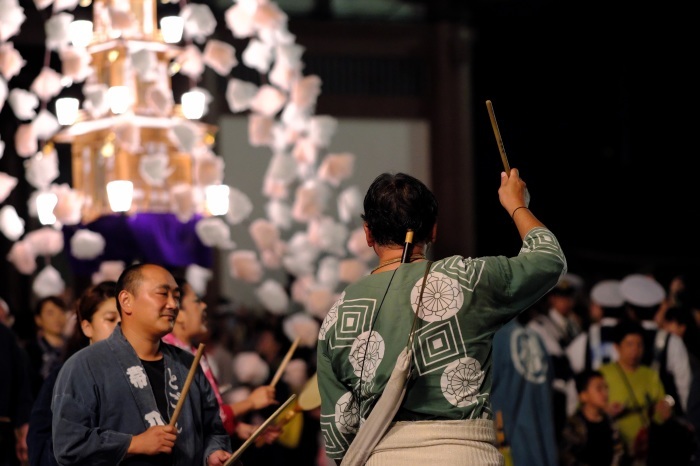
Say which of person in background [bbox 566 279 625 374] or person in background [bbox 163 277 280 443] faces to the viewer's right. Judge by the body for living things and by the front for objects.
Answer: person in background [bbox 163 277 280 443]

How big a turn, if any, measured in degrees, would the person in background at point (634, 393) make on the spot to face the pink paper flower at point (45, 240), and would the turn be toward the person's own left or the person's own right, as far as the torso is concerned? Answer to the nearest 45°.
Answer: approximately 90° to the person's own right

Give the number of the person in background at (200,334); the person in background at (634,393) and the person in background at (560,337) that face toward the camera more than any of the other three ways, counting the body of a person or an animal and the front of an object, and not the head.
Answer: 2

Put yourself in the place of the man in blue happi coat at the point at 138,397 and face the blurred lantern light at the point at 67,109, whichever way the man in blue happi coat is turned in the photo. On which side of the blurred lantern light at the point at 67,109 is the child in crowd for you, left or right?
right

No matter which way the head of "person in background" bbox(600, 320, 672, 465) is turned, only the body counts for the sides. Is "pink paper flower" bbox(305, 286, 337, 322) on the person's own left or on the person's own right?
on the person's own right

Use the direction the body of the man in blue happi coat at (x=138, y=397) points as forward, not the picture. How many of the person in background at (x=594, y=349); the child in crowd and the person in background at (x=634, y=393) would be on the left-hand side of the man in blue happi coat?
3

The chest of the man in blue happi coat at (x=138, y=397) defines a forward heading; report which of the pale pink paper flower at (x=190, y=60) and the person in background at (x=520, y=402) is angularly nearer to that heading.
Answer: the person in background

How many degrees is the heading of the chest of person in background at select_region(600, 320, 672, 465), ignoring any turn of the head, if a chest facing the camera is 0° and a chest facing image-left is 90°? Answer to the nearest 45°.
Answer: approximately 0°
